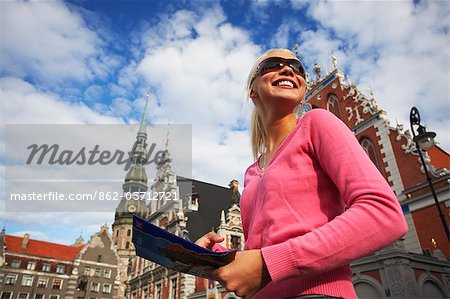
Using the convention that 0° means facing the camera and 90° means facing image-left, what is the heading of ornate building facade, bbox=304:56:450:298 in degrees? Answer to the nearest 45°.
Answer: approximately 45°

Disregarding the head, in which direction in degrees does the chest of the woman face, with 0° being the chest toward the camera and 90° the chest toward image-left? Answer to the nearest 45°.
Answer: approximately 45°
